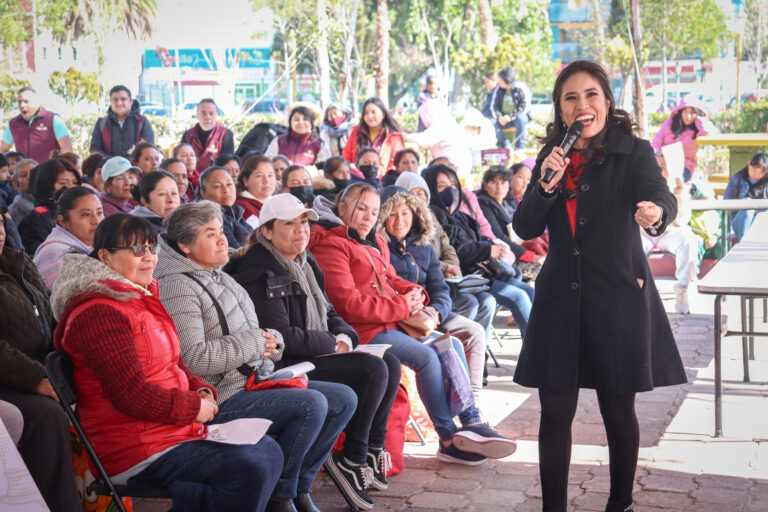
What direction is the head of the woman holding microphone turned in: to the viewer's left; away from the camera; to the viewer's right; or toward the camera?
toward the camera

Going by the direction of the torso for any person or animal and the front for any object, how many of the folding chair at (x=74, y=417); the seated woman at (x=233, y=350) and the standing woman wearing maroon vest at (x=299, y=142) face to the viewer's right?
2

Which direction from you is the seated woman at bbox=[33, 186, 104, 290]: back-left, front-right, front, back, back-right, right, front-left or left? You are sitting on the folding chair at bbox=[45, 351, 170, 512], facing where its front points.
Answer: left

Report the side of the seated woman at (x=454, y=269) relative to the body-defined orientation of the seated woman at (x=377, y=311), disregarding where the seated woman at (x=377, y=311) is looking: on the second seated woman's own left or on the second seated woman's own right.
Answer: on the second seated woman's own left

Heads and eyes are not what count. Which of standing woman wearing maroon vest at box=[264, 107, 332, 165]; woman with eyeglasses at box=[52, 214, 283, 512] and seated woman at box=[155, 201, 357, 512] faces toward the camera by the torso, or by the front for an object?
standing woman wearing maroon vest at box=[264, 107, 332, 165]

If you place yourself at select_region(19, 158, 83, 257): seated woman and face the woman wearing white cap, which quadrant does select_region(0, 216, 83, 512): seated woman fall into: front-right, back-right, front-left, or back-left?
front-right

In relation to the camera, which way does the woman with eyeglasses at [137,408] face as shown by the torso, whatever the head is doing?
to the viewer's right

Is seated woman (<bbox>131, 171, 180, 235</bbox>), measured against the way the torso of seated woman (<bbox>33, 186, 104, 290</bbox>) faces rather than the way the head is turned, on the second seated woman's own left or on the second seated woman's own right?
on the second seated woman's own left

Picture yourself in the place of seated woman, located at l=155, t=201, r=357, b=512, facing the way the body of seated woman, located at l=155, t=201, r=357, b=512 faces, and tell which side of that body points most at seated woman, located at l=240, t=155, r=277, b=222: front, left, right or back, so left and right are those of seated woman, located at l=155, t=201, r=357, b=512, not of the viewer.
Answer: left

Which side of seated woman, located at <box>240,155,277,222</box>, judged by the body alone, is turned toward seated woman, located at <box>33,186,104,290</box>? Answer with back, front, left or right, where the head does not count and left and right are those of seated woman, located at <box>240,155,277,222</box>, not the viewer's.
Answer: right

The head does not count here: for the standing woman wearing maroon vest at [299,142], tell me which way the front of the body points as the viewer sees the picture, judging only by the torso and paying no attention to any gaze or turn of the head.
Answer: toward the camera

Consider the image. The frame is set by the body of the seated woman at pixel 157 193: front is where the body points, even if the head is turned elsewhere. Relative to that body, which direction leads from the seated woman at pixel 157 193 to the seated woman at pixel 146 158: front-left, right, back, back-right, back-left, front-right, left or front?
back-left

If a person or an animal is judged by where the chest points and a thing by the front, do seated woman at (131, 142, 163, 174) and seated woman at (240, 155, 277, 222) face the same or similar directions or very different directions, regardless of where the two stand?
same or similar directions

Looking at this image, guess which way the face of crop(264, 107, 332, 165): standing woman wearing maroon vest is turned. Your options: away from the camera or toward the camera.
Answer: toward the camera

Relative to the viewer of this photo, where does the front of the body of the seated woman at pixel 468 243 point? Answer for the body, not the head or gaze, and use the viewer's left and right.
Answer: facing the viewer and to the right of the viewer

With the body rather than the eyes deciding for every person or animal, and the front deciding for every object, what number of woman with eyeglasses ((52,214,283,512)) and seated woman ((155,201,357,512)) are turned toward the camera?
0

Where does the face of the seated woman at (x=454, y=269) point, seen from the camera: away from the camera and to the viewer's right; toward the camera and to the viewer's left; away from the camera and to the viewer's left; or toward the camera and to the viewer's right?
toward the camera and to the viewer's right
